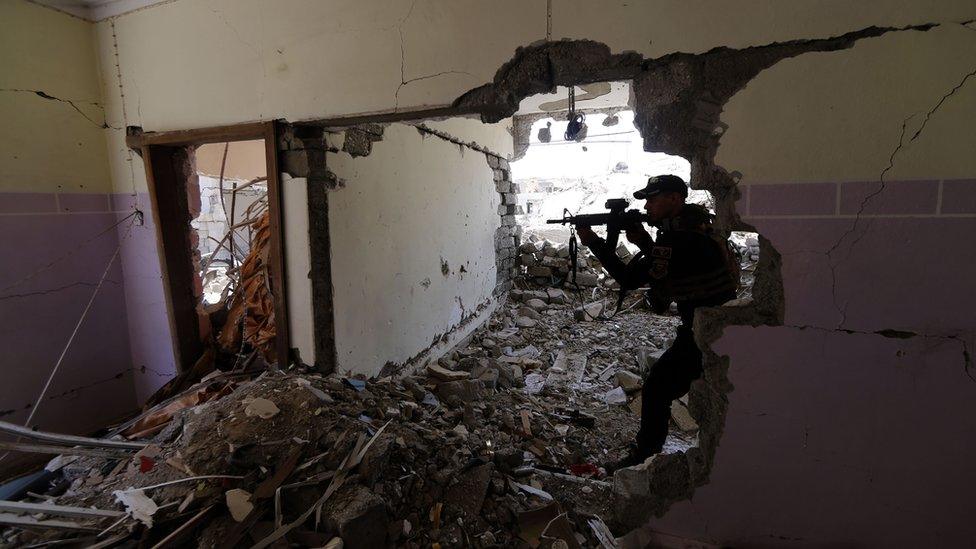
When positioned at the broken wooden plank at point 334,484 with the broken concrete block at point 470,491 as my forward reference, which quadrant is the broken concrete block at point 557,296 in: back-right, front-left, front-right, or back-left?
front-left

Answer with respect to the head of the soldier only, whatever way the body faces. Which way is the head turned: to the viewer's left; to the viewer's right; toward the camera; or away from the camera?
to the viewer's left

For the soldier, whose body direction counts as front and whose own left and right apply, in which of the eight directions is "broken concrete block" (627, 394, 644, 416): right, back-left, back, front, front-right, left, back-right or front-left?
right

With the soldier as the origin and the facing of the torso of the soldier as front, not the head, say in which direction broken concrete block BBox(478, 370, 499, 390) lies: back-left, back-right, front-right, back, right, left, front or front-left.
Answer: front-right

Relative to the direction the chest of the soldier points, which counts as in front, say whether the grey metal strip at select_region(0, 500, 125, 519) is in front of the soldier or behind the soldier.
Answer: in front

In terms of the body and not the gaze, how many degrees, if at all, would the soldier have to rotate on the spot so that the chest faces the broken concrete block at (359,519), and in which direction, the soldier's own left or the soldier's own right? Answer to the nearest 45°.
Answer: approximately 45° to the soldier's own left

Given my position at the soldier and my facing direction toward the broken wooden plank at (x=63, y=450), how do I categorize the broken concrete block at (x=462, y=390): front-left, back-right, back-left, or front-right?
front-right

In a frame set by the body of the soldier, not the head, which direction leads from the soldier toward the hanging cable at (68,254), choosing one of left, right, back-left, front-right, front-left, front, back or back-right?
front

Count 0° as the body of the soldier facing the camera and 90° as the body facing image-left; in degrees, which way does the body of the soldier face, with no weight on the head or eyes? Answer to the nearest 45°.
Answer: approximately 90°

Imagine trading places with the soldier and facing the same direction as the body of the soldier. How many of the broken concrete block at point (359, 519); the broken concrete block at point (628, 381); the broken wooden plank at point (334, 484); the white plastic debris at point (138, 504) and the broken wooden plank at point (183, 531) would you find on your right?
1

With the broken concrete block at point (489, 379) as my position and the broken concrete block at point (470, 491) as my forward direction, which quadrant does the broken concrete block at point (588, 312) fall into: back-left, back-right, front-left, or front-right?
back-left
